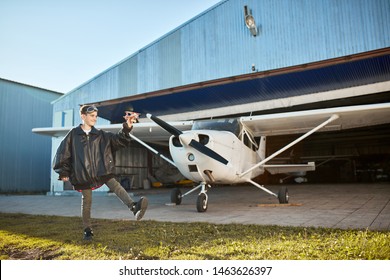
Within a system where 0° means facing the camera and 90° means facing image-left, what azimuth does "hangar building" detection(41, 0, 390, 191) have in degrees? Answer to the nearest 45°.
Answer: approximately 45°

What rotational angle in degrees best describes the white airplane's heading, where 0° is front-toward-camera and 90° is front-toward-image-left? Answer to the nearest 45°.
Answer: approximately 45°

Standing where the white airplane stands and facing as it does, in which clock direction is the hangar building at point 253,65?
The hangar building is roughly at 5 o'clock from the white airplane.

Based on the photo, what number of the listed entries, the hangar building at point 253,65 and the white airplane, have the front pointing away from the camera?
0
